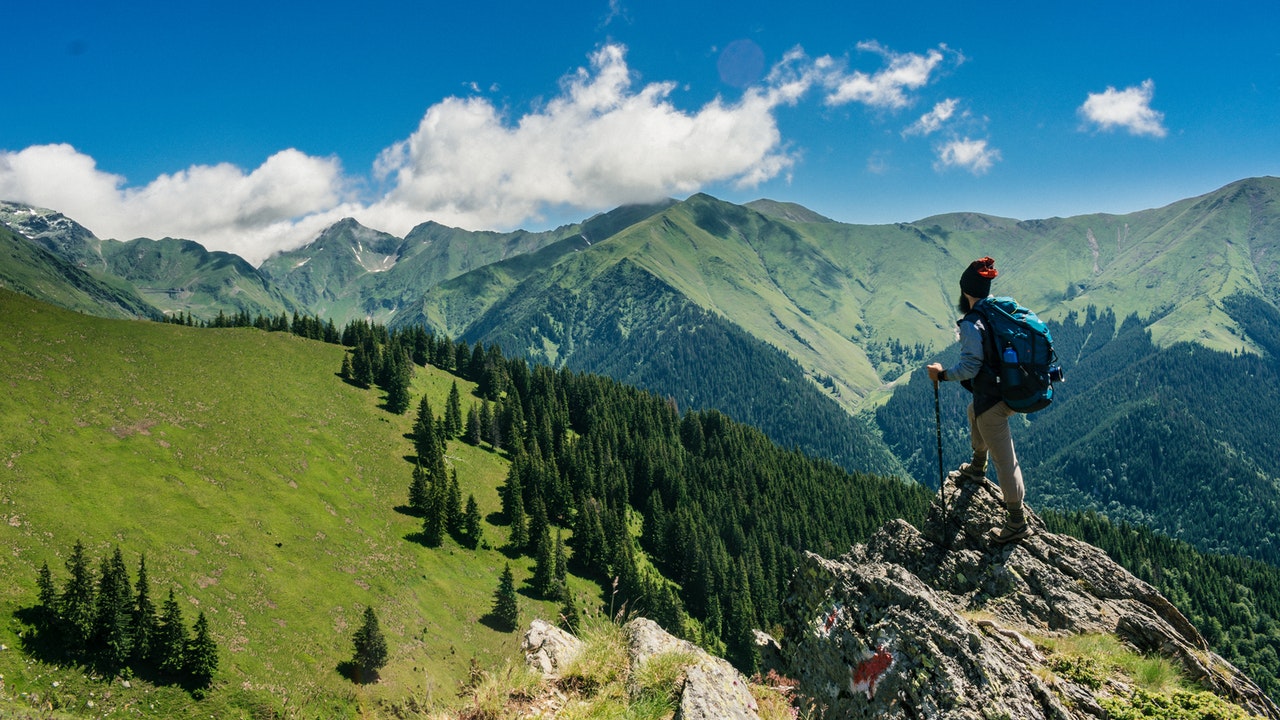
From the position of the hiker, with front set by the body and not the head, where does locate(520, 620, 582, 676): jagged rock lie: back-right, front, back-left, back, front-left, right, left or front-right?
front-left

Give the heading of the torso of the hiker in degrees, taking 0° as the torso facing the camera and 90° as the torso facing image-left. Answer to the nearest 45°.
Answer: approximately 90°
